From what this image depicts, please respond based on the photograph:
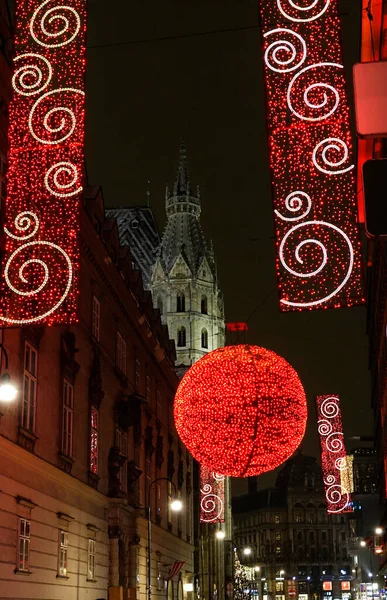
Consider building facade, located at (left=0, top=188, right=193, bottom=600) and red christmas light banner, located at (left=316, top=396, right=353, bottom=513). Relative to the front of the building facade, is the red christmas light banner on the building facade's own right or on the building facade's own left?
on the building facade's own left

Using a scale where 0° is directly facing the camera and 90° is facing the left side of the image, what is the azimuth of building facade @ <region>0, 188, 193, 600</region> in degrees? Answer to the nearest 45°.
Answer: approximately 315°

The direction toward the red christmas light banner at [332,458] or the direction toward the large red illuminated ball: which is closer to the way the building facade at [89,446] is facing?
the large red illuminated ball

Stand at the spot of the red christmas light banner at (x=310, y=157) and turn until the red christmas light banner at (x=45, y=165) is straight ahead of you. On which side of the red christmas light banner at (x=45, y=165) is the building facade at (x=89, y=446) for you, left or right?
right

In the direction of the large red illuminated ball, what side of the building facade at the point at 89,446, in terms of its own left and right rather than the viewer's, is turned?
front

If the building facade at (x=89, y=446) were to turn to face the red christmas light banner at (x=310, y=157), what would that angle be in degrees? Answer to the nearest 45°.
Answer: approximately 45° to its right

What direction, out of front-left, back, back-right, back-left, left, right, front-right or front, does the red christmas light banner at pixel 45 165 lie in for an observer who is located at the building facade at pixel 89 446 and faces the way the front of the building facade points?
front-right
